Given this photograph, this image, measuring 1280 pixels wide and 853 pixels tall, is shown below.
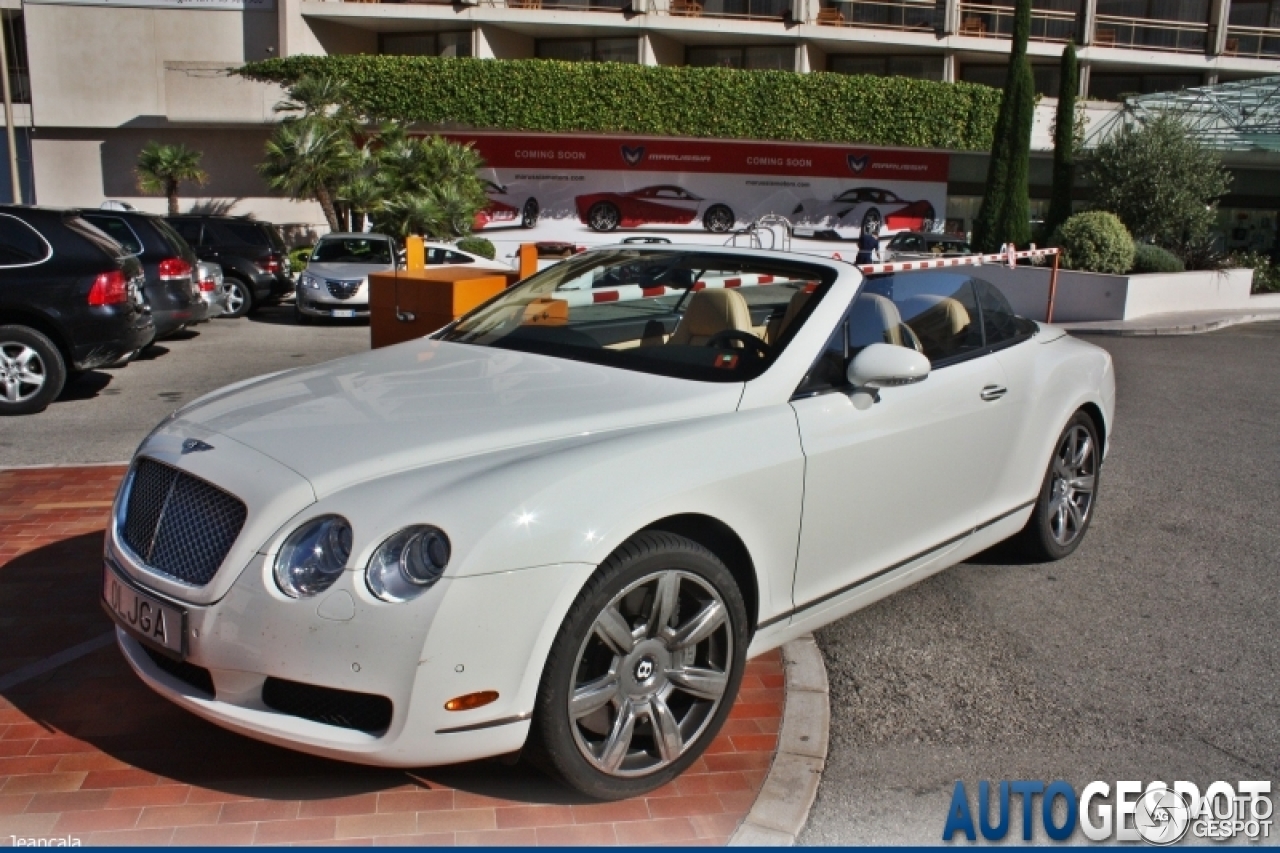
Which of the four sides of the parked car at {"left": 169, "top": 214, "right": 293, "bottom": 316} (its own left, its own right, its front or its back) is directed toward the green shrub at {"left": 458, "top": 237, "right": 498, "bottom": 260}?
right

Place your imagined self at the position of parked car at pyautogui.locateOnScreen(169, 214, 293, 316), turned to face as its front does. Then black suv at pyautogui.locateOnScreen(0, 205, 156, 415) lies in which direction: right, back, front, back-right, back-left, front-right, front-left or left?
back-left

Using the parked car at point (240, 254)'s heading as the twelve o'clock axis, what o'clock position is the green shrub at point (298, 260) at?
The green shrub is roughly at 2 o'clock from the parked car.

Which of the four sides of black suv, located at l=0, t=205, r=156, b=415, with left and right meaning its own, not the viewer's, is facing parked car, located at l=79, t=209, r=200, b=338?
right

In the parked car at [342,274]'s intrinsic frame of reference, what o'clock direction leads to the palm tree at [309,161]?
The palm tree is roughly at 6 o'clock from the parked car.

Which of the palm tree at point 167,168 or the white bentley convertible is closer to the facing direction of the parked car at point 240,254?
the palm tree

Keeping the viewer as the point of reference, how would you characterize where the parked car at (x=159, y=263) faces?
facing away from the viewer and to the left of the viewer

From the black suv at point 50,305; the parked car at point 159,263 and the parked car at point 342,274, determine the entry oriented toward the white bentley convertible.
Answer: the parked car at point 342,274

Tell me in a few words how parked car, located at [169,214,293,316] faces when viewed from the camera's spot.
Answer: facing away from the viewer and to the left of the viewer
